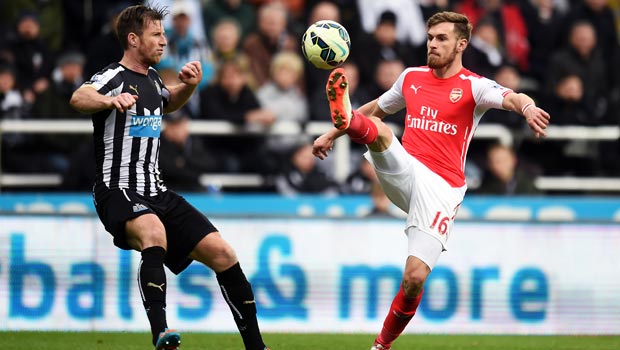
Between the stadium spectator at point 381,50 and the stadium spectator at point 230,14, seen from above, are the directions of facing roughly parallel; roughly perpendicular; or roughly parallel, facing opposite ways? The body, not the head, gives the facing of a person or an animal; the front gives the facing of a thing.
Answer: roughly parallel

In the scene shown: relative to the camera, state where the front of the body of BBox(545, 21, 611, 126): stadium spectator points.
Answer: toward the camera

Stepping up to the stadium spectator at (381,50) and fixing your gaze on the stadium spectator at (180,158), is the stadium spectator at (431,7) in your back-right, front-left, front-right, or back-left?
back-right

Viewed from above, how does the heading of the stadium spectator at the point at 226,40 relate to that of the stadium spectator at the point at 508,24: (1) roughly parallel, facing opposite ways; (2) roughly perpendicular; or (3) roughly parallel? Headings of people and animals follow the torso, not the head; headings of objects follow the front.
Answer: roughly parallel

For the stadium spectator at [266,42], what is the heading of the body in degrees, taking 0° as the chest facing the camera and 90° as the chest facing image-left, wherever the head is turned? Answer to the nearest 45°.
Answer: approximately 0°

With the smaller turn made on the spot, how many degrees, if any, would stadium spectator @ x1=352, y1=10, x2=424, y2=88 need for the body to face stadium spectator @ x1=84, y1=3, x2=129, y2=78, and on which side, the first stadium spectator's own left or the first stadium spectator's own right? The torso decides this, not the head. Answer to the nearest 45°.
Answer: approximately 90° to the first stadium spectator's own right

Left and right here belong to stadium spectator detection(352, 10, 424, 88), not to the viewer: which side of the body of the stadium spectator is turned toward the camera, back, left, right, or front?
front

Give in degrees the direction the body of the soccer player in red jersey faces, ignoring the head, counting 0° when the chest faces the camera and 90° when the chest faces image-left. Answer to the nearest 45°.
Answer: approximately 45°

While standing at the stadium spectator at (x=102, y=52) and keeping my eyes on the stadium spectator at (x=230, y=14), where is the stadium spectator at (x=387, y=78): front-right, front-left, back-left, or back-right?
front-right

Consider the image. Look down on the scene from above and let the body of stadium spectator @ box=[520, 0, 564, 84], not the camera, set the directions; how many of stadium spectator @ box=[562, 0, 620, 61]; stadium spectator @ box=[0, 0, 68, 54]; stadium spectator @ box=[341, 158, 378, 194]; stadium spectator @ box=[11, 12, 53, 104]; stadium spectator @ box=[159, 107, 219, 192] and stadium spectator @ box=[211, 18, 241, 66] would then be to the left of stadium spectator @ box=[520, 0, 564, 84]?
1

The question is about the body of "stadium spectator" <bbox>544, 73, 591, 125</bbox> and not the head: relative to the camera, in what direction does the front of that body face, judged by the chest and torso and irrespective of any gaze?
toward the camera

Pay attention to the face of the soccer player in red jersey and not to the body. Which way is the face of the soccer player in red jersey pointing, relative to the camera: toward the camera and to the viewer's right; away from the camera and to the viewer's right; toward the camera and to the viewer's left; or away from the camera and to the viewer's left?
toward the camera and to the viewer's left

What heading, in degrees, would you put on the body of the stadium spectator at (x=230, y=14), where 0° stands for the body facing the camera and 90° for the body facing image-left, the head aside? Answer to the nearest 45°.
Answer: approximately 0°
